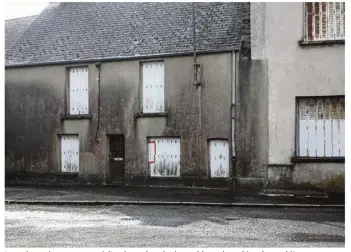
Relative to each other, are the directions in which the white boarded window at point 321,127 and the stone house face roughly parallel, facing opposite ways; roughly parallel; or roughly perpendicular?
roughly parallel

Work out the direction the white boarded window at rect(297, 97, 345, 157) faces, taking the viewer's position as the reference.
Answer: facing the viewer

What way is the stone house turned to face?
toward the camera
